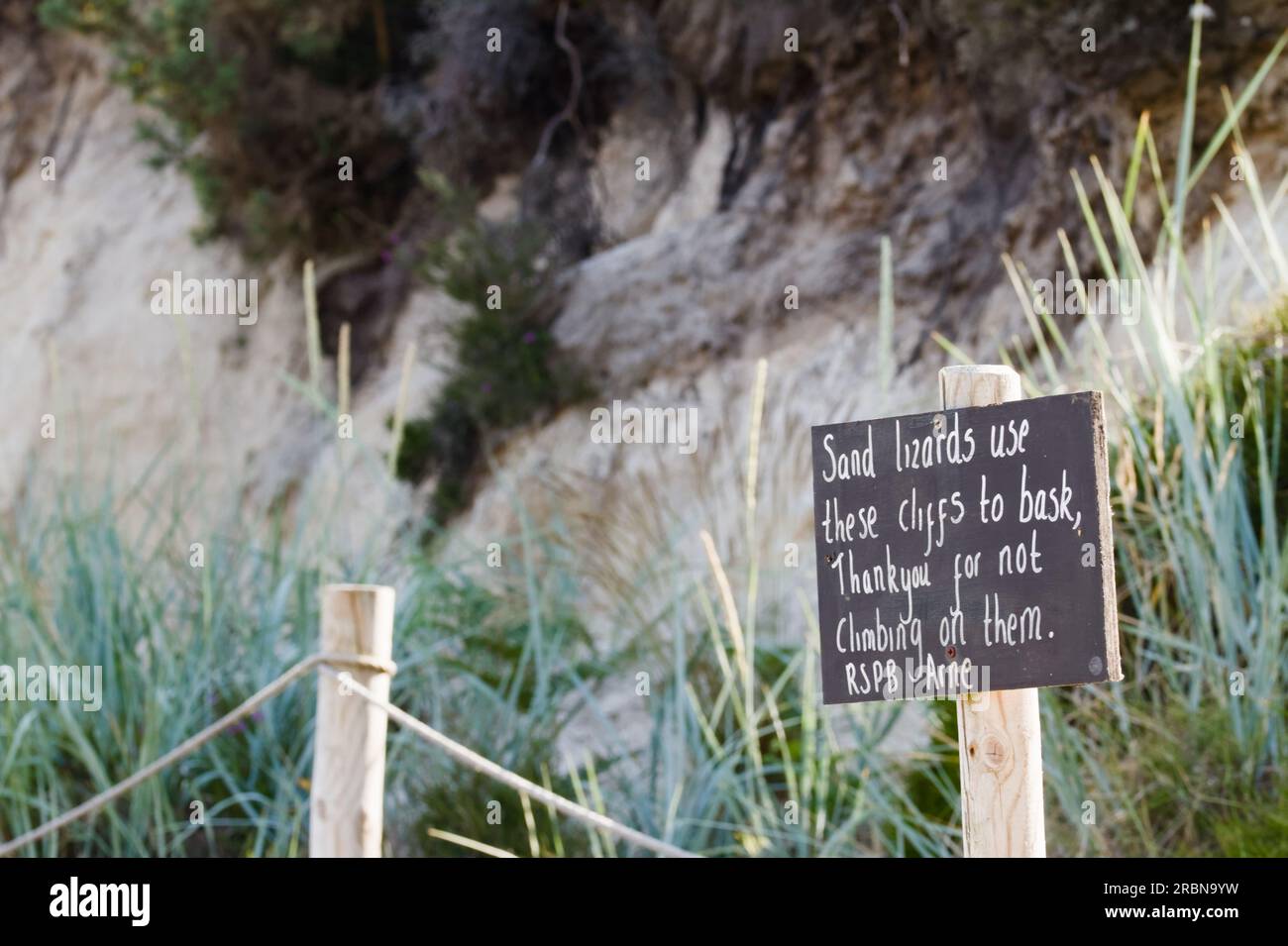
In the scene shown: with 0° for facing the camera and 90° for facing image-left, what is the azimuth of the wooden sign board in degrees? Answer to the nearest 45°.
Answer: approximately 45°

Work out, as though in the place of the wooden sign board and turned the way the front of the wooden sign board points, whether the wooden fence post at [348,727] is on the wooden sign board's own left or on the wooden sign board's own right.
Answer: on the wooden sign board's own right
